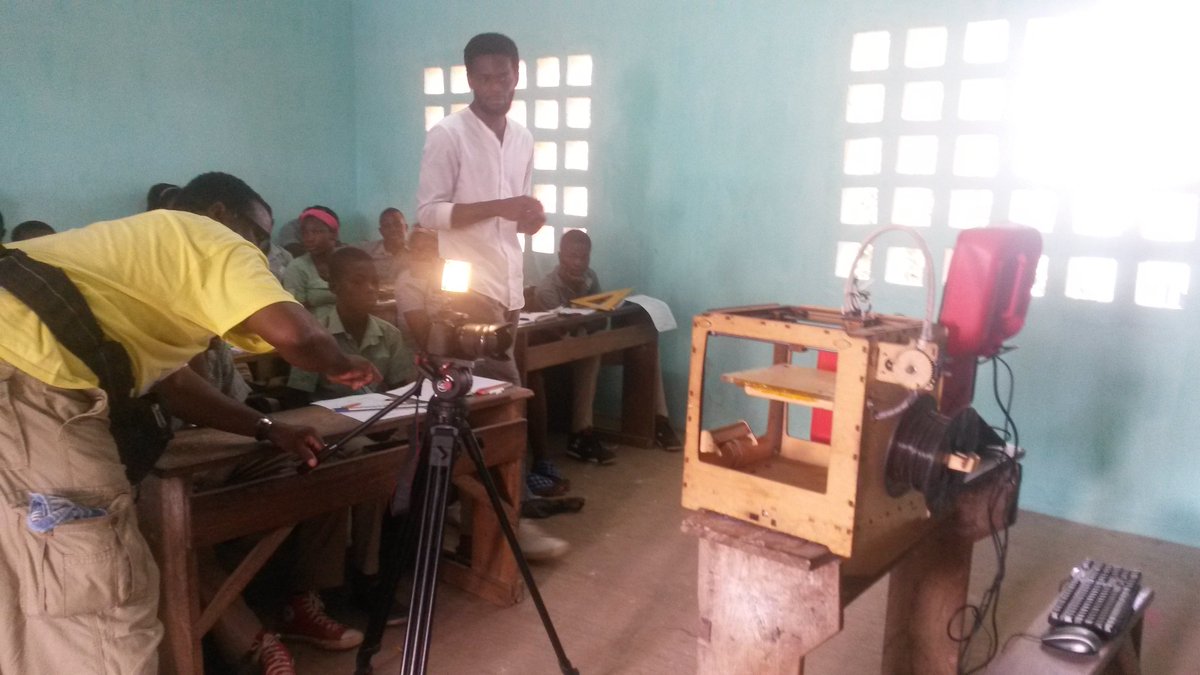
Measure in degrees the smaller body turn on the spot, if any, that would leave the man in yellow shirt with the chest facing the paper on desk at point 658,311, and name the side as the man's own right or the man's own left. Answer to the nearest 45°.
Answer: approximately 45° to the man's own left

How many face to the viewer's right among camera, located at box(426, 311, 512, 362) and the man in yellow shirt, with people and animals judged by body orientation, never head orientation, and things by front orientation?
2

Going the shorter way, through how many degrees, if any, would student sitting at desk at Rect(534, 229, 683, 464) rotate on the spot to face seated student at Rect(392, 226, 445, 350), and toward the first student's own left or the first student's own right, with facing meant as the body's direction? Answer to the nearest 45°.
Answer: approximately 90° to the first student's own right

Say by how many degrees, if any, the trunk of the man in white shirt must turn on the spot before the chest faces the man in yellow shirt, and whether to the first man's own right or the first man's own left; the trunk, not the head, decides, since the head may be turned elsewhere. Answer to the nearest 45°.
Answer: approximately 90° to the first man's own right

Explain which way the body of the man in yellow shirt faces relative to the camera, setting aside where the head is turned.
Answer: to the viewer's right

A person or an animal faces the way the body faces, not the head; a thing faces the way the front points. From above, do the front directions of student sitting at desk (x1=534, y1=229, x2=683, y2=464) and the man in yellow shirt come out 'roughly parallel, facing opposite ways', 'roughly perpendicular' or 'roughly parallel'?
roughly perpendicular

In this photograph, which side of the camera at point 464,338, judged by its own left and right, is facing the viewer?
right
